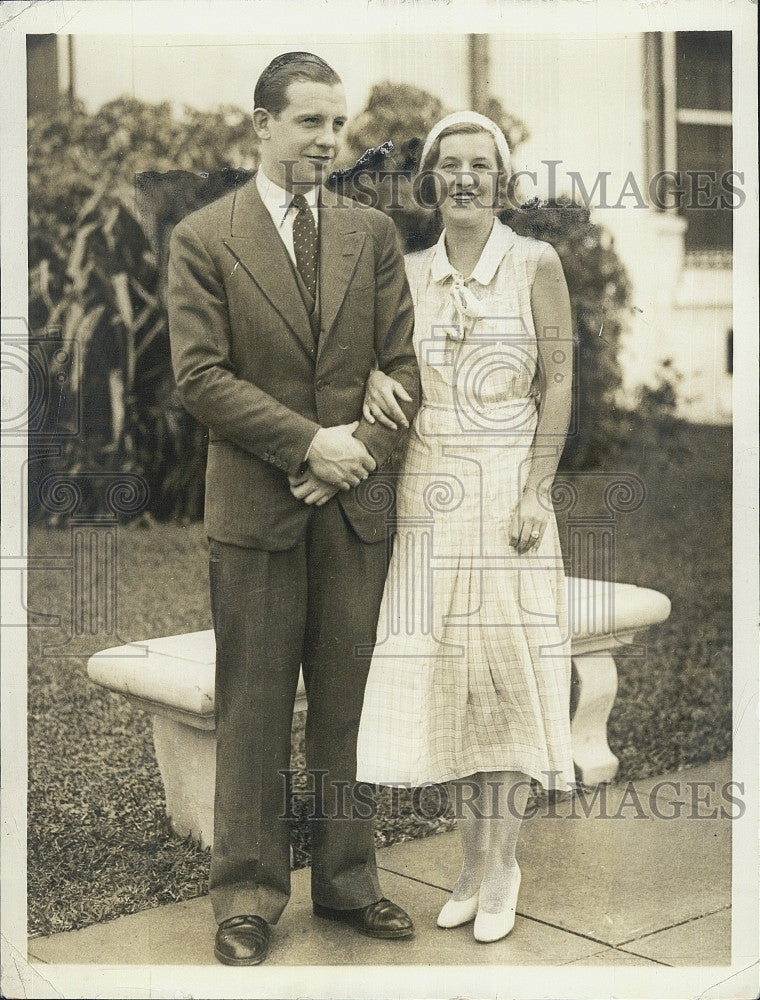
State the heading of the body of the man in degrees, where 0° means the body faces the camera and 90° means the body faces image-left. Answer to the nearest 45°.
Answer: approximately 315°

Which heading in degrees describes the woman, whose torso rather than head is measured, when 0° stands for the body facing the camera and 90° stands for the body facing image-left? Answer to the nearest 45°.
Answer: approximately 0°

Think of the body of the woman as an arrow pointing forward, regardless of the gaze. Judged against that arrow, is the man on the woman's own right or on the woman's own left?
on the woman's own right
